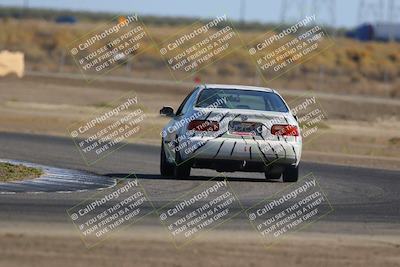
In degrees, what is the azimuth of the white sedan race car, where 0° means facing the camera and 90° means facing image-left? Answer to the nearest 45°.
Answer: approximately 180°
